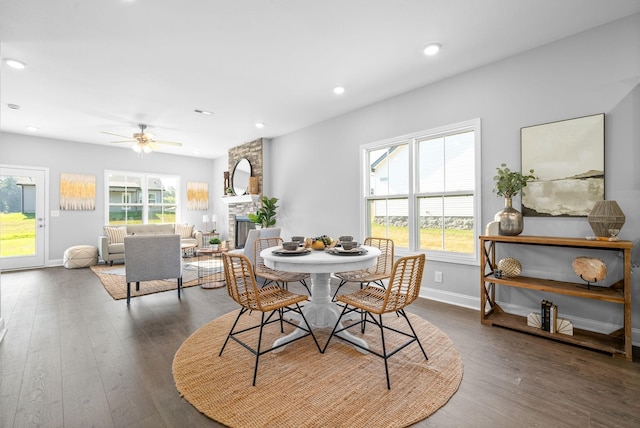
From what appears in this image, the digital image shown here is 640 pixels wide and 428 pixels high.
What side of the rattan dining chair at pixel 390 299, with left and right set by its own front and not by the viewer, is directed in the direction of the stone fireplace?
front

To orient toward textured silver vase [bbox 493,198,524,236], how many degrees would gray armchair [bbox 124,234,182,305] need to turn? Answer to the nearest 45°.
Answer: approximately 135° to its right

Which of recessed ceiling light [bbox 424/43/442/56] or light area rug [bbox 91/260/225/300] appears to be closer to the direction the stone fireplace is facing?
the light area rug

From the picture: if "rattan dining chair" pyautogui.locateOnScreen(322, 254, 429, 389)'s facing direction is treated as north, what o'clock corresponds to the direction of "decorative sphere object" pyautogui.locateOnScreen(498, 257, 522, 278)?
The decorative sphere object is roughly at 3 o'clock from the rattan dining chair.

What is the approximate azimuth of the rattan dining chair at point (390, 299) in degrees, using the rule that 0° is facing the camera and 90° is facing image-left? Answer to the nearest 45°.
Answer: approximately 135°

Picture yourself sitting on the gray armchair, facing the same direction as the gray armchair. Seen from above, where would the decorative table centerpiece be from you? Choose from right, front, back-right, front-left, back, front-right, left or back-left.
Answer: back-right

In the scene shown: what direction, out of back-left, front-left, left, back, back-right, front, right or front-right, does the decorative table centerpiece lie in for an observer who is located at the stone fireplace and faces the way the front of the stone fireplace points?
front-left

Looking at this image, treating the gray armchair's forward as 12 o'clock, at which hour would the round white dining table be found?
The round white dining table is roughly at 5 o'clock from the gray armchair.

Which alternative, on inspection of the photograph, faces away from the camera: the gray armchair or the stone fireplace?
the gray armchair

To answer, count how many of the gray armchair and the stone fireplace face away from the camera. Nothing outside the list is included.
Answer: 1

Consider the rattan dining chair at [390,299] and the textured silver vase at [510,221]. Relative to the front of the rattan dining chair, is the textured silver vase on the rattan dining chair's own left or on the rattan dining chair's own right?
on the rattan dining chair's own right

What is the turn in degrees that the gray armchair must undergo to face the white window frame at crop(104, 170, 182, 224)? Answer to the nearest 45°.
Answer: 0° — it already faces it

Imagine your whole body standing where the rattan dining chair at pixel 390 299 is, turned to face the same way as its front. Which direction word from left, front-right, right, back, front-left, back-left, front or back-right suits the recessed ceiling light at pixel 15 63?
front-left

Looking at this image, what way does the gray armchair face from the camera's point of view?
away from the camera

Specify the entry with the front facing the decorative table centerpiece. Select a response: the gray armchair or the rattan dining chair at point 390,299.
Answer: the rattan dining chair
